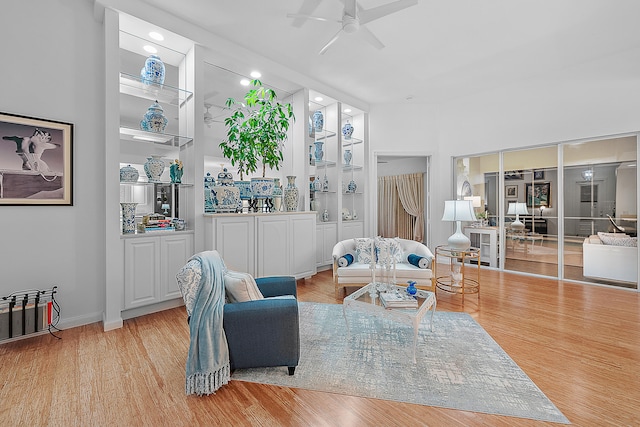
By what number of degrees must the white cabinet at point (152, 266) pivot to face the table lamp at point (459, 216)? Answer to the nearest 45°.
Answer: approximately 45° to its left

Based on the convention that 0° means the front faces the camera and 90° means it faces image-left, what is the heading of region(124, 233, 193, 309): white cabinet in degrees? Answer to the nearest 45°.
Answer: approximately 315°

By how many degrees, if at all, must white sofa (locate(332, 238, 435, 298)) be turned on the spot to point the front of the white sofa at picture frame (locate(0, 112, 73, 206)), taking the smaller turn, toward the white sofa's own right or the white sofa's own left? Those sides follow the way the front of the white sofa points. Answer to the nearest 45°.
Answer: approximately 45° to the white sofa's own right

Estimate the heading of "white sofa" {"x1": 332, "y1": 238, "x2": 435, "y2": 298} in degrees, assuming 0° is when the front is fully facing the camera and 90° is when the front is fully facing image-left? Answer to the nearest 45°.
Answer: approximately 0°

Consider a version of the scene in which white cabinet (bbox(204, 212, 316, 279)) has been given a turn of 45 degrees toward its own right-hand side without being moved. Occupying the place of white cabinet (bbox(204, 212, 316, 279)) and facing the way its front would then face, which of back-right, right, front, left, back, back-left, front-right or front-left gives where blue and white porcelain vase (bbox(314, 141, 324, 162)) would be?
back-left

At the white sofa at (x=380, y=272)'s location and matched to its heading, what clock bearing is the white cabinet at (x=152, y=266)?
The white cabinet is roughly at 2 o'clock from the white sofa.

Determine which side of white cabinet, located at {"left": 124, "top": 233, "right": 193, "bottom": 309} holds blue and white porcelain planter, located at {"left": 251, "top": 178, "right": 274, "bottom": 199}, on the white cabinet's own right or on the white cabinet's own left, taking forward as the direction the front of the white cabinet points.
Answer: on the white cabinet's own left

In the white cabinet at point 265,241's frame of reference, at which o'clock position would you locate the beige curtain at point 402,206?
The beige curtain is roughly at 9 o'clock from the white cabinet.

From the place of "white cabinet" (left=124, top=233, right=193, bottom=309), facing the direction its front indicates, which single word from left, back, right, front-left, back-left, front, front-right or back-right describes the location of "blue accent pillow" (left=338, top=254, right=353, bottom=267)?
front-left

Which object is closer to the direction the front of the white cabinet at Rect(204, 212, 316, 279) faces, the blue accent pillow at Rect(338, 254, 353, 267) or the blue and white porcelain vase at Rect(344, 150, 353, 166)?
the blue accent pillow

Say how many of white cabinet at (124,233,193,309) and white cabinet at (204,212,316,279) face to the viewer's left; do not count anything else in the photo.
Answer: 0

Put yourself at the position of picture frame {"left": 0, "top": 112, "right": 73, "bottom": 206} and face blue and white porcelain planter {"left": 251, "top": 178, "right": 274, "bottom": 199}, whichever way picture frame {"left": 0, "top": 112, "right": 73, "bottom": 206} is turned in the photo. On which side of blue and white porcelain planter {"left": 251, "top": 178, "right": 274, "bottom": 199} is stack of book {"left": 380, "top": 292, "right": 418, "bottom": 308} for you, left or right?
right

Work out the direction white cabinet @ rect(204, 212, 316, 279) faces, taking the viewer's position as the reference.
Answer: facing the viewer and to the right of the viewer
